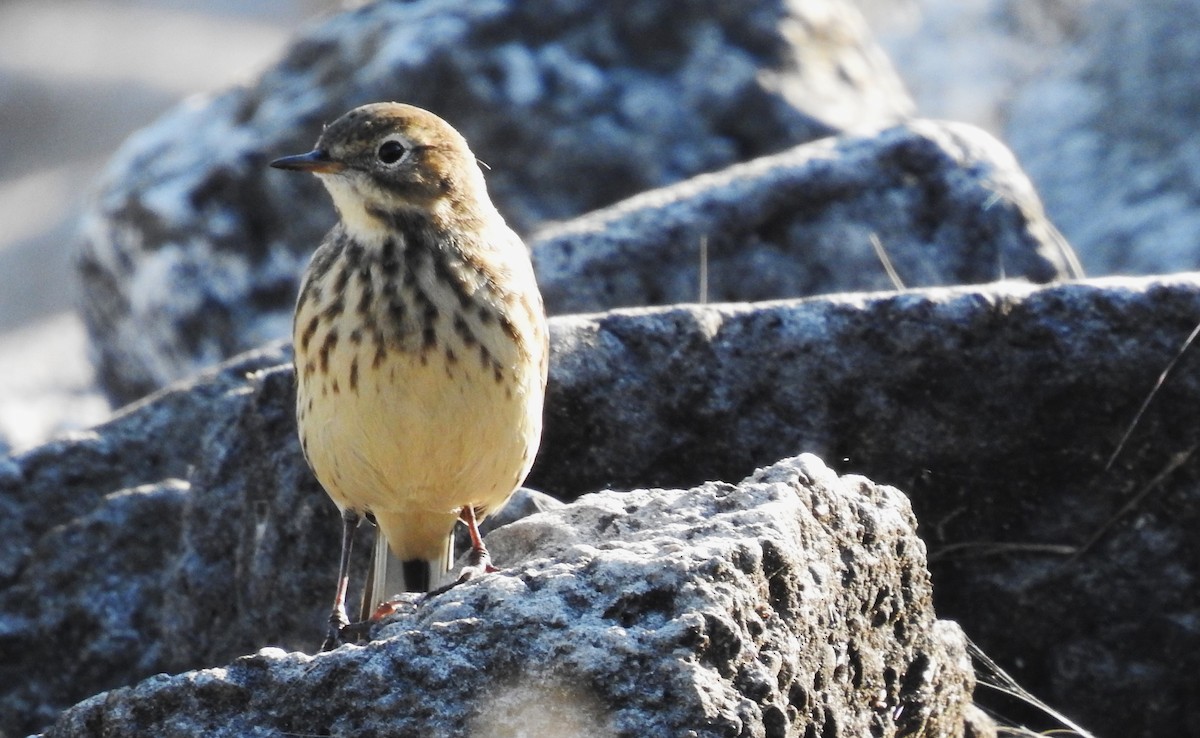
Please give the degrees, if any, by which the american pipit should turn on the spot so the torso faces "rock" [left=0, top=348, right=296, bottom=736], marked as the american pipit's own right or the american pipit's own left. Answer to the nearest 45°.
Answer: approximately 135° to the american pipit's own right

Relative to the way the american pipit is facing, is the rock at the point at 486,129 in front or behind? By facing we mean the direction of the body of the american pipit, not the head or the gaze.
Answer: behind

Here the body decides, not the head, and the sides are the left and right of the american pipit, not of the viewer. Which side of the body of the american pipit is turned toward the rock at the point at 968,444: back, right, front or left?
left

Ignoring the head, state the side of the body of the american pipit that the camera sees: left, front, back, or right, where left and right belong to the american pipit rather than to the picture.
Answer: front

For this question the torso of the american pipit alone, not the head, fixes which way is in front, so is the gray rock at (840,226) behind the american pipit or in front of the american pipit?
behind

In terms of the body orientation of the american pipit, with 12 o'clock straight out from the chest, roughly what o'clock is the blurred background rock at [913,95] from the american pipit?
The blurred background rock is roughly at 7 o'clock from the american pipit.
